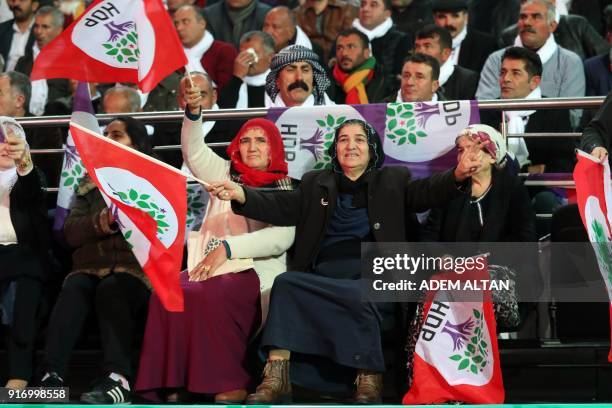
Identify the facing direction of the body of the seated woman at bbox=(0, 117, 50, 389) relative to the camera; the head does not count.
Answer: toward the camera

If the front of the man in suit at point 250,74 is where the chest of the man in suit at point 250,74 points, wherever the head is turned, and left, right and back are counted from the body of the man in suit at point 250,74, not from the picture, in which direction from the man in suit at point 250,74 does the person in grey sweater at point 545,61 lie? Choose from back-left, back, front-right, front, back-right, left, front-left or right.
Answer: back-left

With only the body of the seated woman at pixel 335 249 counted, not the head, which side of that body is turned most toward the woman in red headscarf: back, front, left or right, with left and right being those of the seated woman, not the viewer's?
right

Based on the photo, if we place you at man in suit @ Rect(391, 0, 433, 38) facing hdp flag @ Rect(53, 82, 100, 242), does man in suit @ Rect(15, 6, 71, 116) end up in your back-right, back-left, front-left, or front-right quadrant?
front-right

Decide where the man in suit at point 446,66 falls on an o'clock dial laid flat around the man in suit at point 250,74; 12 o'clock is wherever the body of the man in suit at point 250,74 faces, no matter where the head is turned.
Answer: the man in suit at point 446,66 is roughly at 8 o'clock from the man in suit at point 250,74.

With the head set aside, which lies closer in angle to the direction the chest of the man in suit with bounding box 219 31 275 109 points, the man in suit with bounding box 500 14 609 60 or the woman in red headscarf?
the woman in red headscarf

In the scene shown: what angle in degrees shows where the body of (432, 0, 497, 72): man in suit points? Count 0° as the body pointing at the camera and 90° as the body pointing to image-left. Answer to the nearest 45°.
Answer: approximately 45°

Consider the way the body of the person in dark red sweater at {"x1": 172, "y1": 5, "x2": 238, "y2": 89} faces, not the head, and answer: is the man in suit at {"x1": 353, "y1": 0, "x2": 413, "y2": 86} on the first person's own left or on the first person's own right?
on the first person's own left

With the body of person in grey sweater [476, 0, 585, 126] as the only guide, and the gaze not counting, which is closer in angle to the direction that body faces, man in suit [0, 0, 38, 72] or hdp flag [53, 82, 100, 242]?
the hdp flag

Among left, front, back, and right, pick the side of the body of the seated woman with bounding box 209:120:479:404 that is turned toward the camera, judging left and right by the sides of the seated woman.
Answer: front

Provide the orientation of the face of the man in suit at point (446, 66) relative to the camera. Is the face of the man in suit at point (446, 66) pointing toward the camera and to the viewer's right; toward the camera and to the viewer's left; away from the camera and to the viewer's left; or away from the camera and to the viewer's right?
toward the camera and to the viewer's left

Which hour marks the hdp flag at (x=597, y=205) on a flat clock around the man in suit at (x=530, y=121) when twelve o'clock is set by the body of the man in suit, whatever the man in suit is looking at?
The hdp flag is roughly at 10 o'clock from the man in suit.

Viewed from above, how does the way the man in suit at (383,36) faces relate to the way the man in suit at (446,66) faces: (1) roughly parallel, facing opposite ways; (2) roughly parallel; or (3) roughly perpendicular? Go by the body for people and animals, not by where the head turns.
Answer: roughly parallel
